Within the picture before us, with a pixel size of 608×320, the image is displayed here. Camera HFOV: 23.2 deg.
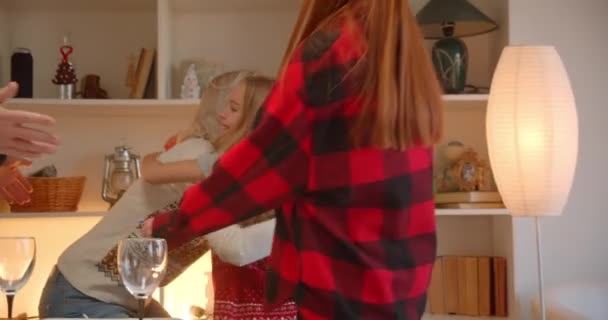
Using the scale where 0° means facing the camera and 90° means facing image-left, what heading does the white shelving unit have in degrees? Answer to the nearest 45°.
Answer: approximately 0°

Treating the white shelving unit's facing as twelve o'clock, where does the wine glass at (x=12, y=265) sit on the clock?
The wine glass is roughly at 12 o'clock from the white shelving unit.

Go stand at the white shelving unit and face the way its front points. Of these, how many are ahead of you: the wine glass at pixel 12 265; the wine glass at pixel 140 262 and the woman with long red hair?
3

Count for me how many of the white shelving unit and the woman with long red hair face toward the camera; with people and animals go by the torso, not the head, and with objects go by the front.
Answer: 1

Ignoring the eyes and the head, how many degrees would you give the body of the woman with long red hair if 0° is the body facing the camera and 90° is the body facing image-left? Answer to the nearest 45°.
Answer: approximately 135°
